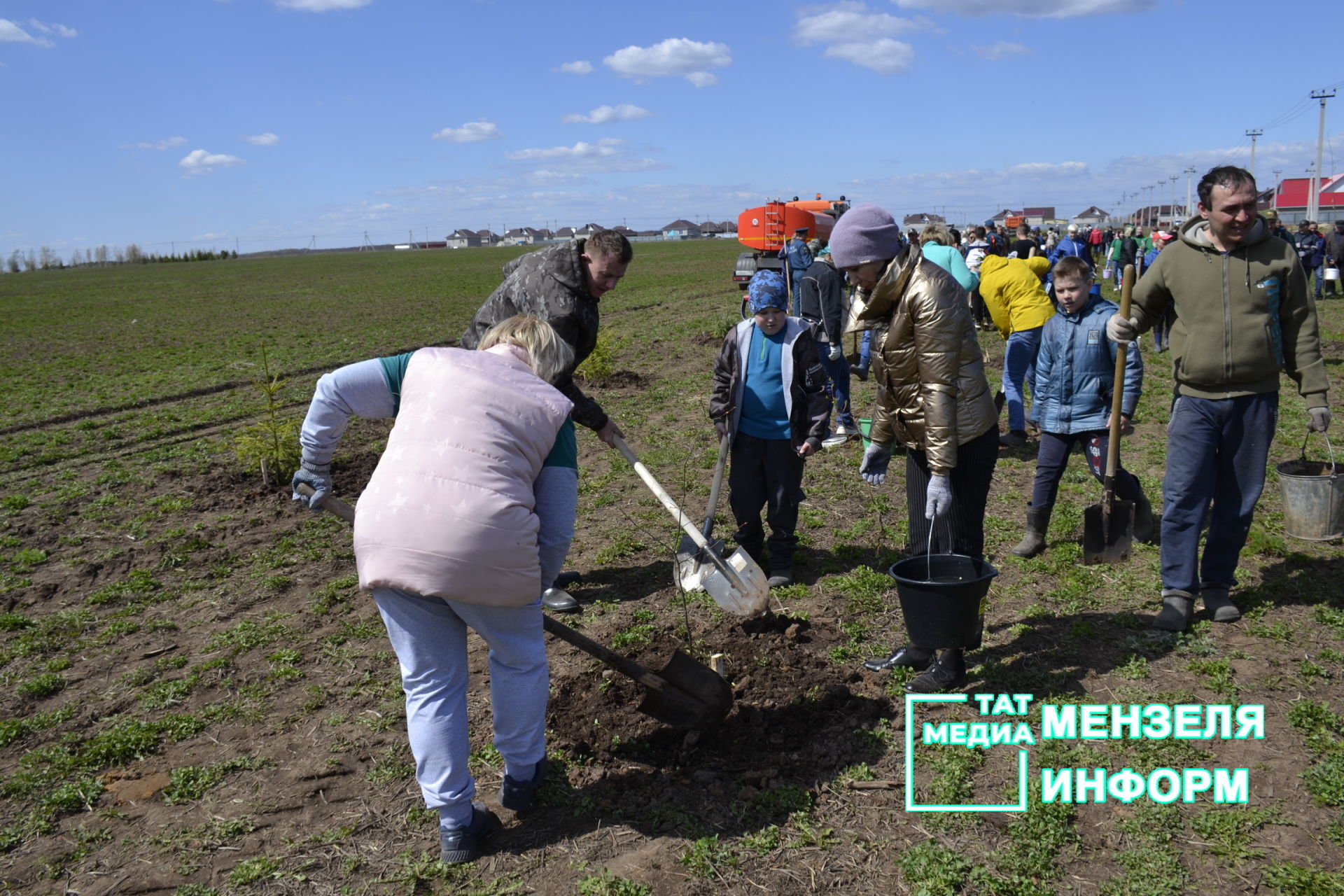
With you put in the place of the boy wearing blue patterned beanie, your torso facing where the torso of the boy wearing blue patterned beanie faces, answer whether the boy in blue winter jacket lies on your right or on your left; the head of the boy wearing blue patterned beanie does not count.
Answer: on your left

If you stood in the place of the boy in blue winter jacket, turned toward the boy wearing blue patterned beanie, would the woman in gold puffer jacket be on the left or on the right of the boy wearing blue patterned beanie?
left

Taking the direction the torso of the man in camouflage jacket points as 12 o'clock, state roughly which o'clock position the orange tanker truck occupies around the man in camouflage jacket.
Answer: The orange tanker truck is roughly at 8 o'clock from the man in camouflage jacket.

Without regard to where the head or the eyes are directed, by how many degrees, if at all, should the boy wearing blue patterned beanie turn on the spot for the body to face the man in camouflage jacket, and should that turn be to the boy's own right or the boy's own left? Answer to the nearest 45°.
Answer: approximately 45° to the boy's own right

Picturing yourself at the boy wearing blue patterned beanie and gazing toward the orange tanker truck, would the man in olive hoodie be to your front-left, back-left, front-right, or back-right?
back-right

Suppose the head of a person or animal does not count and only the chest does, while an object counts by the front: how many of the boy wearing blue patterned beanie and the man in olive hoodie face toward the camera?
2

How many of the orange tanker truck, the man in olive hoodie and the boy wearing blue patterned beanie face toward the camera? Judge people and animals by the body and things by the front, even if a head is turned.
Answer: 2

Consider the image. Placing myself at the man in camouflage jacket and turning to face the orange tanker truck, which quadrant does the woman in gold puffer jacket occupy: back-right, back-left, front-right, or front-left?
back-right

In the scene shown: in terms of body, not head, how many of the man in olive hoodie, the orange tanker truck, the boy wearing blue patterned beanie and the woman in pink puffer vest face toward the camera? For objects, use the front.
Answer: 2

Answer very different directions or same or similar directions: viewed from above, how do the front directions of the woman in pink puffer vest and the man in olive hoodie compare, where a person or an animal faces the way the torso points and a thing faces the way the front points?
very different directions
